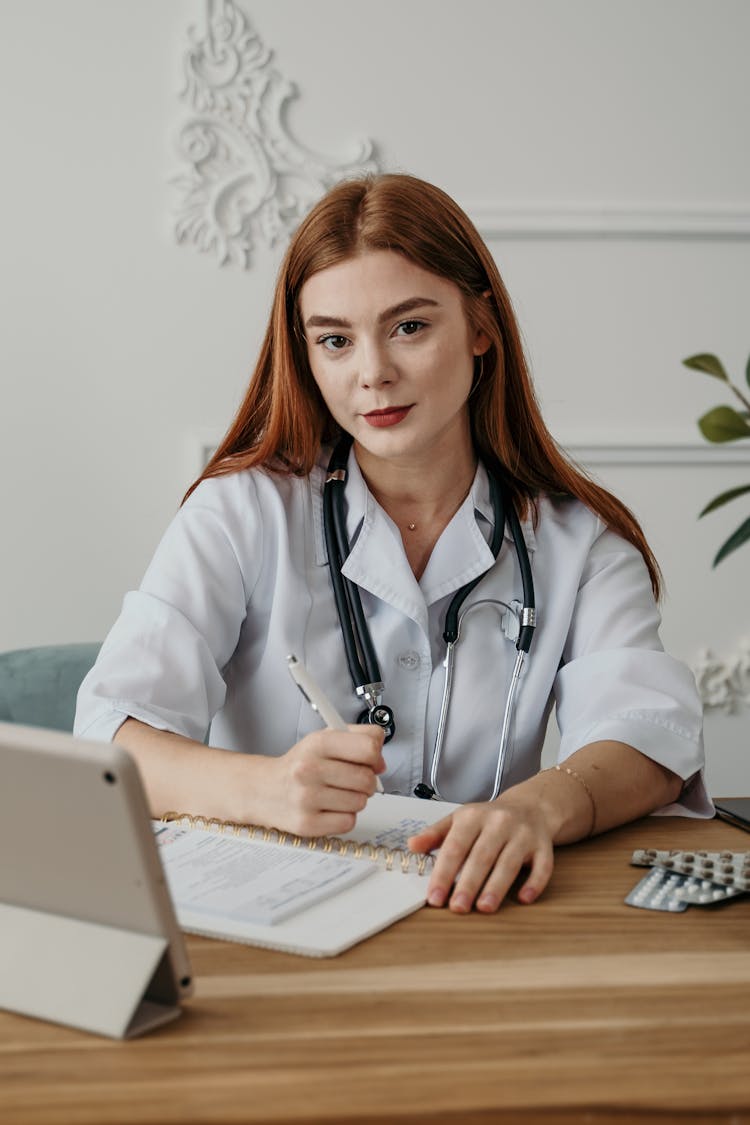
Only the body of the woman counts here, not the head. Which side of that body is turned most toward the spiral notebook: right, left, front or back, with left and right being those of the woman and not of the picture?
front

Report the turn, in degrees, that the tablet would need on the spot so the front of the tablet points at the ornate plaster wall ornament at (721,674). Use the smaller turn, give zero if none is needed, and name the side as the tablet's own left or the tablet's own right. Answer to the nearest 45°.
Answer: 0° — it already faces it

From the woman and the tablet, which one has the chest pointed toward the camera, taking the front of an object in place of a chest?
the woman

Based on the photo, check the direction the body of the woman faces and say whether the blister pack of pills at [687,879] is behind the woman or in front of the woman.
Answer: in front

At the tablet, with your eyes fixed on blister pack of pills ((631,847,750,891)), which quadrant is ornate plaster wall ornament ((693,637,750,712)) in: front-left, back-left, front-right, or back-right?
front-left

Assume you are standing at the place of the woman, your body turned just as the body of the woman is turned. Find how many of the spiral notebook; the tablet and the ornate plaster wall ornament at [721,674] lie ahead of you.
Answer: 2

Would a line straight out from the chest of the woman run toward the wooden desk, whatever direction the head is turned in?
yes

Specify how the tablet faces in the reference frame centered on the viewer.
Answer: facing away from the viewer and to the right of the viewer

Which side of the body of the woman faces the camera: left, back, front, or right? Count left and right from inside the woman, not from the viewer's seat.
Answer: front

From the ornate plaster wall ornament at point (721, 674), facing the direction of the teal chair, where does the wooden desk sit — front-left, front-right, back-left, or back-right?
front-left

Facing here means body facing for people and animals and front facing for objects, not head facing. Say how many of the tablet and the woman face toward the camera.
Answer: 1

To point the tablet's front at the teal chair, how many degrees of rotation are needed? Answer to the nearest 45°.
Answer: approximately 45° to its left

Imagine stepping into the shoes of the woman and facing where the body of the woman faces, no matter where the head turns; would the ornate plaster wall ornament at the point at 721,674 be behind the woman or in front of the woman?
behind

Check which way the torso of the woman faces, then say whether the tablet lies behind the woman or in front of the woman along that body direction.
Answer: in front
